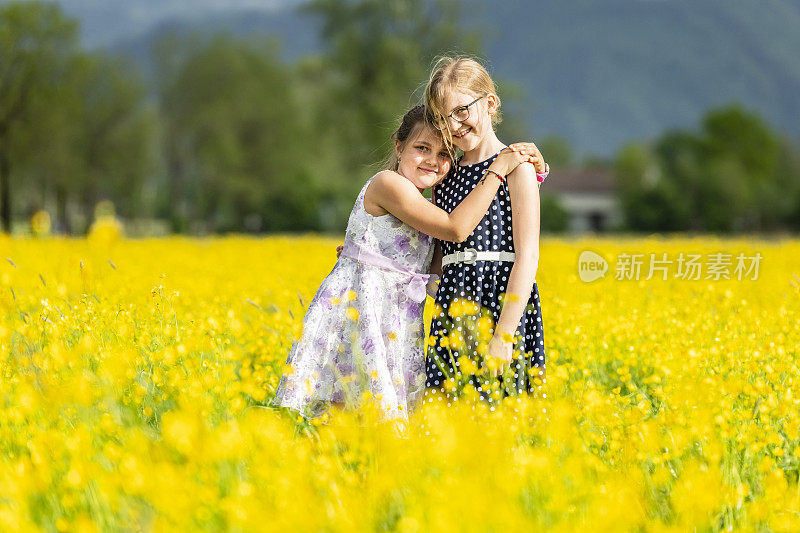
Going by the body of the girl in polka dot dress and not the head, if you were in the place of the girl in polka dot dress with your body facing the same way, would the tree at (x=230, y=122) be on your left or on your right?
on your right

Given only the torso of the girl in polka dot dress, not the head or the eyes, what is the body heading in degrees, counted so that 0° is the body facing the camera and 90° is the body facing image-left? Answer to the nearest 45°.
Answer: approximately 45°

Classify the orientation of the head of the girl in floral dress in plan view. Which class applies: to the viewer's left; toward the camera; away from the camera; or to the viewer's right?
toward the camera

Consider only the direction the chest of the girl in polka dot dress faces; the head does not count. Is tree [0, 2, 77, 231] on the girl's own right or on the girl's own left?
on the girl's own right
